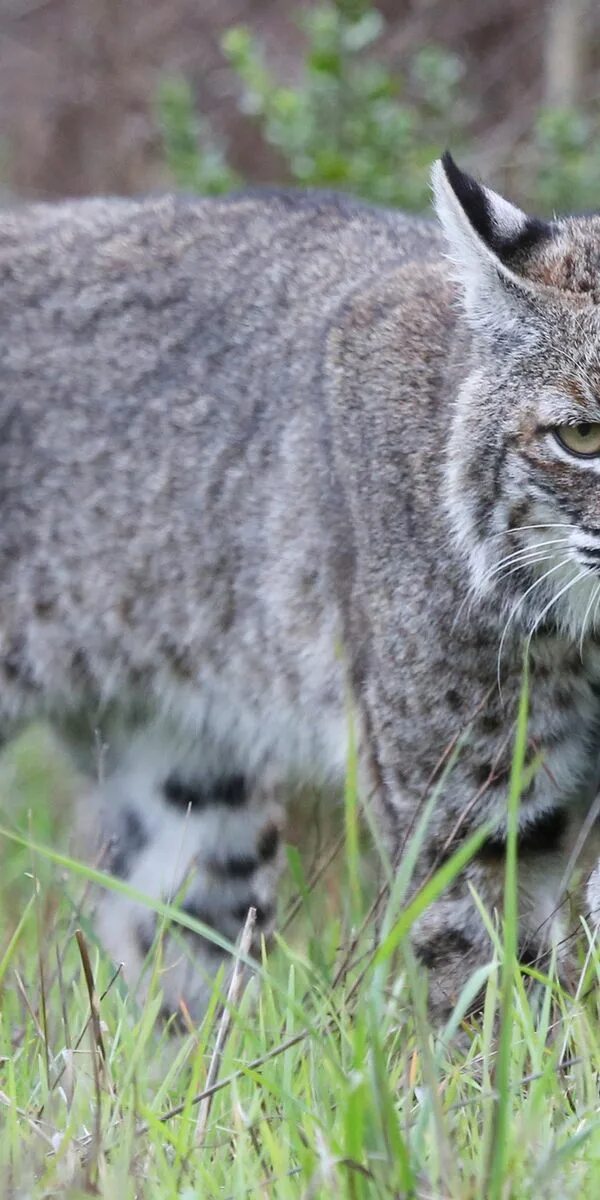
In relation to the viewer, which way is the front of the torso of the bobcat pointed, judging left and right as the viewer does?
facing to the right of the viewer
